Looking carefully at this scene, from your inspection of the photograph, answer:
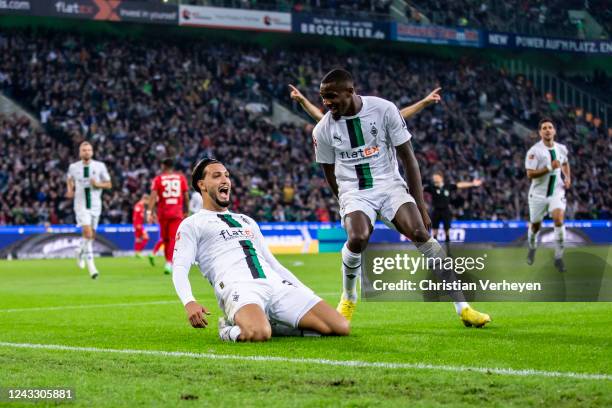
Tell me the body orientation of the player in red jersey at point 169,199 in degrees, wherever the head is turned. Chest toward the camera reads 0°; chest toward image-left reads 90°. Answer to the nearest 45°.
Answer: approximately 180°

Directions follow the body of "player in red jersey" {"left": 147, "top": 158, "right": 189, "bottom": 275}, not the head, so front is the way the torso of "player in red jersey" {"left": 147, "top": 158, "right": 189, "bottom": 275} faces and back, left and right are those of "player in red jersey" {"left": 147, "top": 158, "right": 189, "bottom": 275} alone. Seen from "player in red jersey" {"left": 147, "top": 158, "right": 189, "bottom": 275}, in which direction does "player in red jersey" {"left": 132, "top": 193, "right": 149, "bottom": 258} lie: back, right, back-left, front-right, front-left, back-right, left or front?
front

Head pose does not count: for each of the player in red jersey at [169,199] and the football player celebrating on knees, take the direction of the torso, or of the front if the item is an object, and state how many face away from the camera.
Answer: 1

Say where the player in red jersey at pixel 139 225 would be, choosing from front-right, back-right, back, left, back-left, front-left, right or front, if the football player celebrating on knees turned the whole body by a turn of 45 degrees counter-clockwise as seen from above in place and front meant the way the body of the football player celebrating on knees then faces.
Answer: left

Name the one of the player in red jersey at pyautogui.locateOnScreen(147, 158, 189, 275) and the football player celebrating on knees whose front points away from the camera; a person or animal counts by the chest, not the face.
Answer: the player in red jersey

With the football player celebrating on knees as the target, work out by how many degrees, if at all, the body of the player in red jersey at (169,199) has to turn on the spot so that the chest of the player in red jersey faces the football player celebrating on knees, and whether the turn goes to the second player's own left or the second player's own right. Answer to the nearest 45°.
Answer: approximately 180°

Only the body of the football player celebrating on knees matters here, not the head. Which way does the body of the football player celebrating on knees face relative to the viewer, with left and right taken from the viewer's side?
facing the viewer and to the right of the viewer
